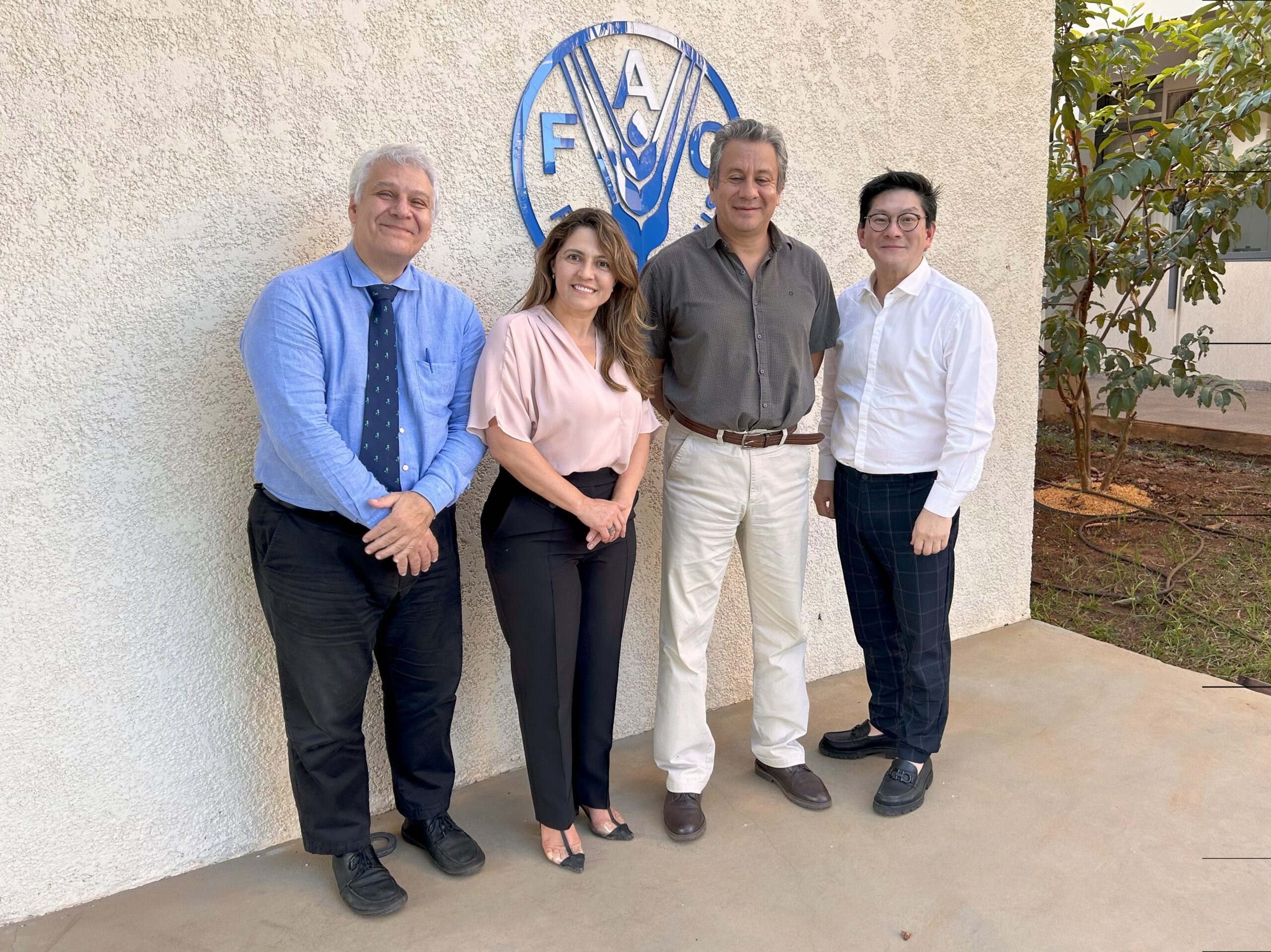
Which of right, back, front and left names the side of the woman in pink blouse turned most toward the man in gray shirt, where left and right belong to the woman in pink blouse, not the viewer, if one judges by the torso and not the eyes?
left

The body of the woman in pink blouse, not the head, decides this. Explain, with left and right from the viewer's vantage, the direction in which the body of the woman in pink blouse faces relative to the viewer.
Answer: facing the viewer and to the right of the viewer

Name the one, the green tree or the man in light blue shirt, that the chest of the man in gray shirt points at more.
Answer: the man in light blue shirt

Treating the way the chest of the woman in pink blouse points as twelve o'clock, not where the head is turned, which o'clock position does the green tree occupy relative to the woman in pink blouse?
The green tree is roughly at 9 o'clock from the woman in pink blouse.

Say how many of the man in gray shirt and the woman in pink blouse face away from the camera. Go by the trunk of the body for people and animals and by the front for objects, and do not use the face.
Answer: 0

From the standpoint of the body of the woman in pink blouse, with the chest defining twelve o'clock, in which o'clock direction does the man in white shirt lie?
The man in white shirt is roughly at 10 o'clock from the woman in pink blouse.

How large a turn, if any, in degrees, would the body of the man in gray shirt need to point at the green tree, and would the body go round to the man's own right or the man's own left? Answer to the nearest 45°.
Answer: approximately 135° to the man's own left
